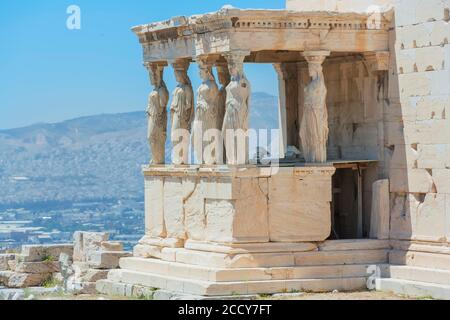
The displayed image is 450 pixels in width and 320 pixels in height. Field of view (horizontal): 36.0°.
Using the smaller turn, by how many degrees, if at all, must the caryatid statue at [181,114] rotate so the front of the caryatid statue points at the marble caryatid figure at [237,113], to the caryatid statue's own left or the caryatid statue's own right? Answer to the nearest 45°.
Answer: approximately 90° to the caryatid statue's own left

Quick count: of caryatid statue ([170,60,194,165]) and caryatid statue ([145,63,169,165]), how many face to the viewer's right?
0

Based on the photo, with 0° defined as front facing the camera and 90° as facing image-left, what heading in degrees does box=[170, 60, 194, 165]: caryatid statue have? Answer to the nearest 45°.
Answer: approximately 45°

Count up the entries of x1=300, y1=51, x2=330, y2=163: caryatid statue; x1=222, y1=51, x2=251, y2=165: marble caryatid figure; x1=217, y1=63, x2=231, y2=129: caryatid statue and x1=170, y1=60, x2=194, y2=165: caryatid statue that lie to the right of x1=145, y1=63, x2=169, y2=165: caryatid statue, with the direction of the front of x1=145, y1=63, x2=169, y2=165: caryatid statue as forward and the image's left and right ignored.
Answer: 0

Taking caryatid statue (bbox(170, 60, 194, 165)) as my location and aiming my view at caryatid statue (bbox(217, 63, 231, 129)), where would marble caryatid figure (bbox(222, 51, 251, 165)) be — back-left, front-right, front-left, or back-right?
front-right

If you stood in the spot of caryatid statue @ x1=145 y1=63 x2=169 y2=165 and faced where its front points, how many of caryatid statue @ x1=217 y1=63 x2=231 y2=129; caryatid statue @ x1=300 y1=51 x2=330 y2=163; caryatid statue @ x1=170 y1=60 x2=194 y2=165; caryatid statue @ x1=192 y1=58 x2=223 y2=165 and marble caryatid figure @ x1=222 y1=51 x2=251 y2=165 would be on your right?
0

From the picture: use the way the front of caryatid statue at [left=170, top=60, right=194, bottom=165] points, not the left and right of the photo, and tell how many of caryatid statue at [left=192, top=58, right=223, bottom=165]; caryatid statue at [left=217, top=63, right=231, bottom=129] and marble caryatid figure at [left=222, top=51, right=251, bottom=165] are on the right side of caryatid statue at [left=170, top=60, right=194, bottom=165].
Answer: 0

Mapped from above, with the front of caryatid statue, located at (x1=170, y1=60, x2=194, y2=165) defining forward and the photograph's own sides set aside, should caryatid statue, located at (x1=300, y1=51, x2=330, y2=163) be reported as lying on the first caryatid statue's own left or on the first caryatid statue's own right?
on the first caryatid statue's own left

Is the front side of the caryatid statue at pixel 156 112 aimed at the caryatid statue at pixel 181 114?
no

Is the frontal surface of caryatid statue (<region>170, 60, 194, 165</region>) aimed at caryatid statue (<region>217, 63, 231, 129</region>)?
no

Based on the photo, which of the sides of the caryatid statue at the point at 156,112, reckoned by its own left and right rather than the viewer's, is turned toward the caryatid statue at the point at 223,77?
left

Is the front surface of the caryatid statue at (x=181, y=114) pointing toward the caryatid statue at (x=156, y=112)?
no

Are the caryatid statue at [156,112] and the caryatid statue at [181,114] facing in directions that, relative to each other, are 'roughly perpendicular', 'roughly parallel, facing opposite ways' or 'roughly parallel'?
roughly parallel

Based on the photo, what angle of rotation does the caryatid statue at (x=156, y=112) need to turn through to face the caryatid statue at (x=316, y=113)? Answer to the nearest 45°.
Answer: approximately 90° to its left

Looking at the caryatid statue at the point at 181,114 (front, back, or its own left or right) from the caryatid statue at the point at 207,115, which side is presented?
left
